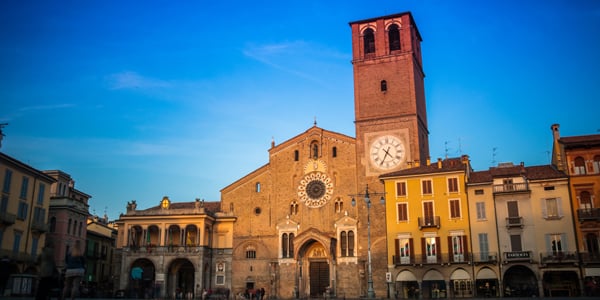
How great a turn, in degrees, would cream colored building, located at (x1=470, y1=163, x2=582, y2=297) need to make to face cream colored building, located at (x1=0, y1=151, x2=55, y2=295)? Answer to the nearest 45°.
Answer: approximately 90° to its right

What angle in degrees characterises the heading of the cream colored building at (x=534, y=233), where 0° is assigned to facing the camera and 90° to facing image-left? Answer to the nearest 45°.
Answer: approximately 0°

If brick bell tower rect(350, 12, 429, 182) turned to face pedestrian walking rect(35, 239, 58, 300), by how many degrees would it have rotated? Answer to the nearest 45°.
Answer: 0° — it already faces them

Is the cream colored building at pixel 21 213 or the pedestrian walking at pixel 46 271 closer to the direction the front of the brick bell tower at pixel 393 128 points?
the pedestrian walking

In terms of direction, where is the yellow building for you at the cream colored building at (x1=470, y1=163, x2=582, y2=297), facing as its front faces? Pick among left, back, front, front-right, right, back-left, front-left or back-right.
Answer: right

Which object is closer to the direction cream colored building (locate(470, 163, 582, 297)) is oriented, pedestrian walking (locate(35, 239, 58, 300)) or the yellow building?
the pedestrian walking

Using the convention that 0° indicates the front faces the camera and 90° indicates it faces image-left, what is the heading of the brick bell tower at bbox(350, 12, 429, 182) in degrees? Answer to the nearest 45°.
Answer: approximately 0°

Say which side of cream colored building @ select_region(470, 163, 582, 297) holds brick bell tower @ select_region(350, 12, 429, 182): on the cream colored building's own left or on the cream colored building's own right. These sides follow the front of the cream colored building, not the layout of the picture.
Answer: on the cream colored building's own right

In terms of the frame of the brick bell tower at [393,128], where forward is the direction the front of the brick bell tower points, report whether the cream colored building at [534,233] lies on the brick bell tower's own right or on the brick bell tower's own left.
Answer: on the brick bell tower's own left

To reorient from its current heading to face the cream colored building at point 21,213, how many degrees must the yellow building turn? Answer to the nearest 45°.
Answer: approximately 90° to its right

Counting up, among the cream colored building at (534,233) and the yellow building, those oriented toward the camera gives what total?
2
